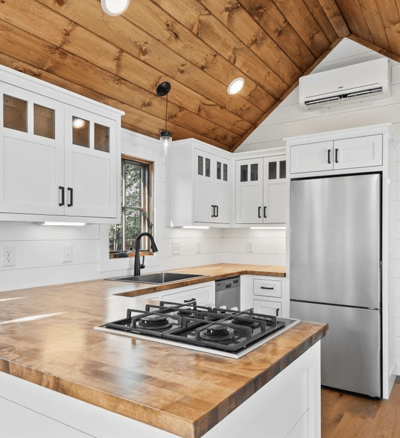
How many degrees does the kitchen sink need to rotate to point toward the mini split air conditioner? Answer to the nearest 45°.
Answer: approximately 45° to its left

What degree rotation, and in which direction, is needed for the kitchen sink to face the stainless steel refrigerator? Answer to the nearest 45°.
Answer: approximately 45° to its left

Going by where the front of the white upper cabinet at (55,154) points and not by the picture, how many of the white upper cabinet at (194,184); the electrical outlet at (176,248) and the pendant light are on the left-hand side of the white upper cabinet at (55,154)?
3

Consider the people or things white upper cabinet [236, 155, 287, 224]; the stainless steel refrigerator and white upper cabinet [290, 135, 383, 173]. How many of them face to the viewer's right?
0

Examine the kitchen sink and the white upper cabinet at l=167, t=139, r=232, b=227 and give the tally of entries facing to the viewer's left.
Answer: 0

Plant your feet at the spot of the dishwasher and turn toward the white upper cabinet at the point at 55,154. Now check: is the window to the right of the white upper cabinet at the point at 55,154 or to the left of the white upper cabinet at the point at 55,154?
right

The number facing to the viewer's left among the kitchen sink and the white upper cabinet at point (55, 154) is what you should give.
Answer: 0

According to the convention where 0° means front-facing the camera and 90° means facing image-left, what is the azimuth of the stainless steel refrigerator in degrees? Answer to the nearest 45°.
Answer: approximately 45°

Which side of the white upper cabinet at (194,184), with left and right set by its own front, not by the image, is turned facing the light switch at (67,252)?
right

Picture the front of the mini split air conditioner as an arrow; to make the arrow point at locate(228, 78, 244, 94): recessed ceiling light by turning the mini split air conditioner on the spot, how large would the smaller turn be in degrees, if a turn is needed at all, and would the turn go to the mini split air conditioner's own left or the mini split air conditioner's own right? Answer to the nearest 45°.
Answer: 0° — it already faces it

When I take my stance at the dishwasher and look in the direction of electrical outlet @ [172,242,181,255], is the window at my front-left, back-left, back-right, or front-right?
front-left

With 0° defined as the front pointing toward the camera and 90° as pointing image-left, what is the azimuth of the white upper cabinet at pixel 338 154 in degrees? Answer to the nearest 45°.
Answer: approximately 45°

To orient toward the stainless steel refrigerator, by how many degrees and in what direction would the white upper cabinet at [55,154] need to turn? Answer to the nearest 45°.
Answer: approximately 45° to its left
